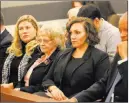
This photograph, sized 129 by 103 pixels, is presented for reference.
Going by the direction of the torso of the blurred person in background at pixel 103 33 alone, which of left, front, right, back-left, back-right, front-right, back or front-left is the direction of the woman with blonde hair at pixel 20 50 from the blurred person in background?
front

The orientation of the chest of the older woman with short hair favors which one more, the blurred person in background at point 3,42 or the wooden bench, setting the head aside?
the wooden bench

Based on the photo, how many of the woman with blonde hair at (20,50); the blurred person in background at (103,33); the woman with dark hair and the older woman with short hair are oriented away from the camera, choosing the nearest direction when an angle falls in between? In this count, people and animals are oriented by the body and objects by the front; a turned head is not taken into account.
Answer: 0

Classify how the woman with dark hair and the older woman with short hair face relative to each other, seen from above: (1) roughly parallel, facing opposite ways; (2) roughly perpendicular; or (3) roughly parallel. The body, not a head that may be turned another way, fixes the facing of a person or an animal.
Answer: roughly parallel

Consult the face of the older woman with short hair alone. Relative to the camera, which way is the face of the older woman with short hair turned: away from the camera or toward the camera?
toward the camera

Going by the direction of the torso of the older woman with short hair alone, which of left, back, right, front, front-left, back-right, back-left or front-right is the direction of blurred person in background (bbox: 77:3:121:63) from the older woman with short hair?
back-left

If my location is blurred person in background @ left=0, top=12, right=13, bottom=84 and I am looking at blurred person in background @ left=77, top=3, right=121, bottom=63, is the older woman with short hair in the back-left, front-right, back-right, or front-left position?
front-right

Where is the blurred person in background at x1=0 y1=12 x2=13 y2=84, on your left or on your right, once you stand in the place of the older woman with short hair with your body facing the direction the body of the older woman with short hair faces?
on your right
